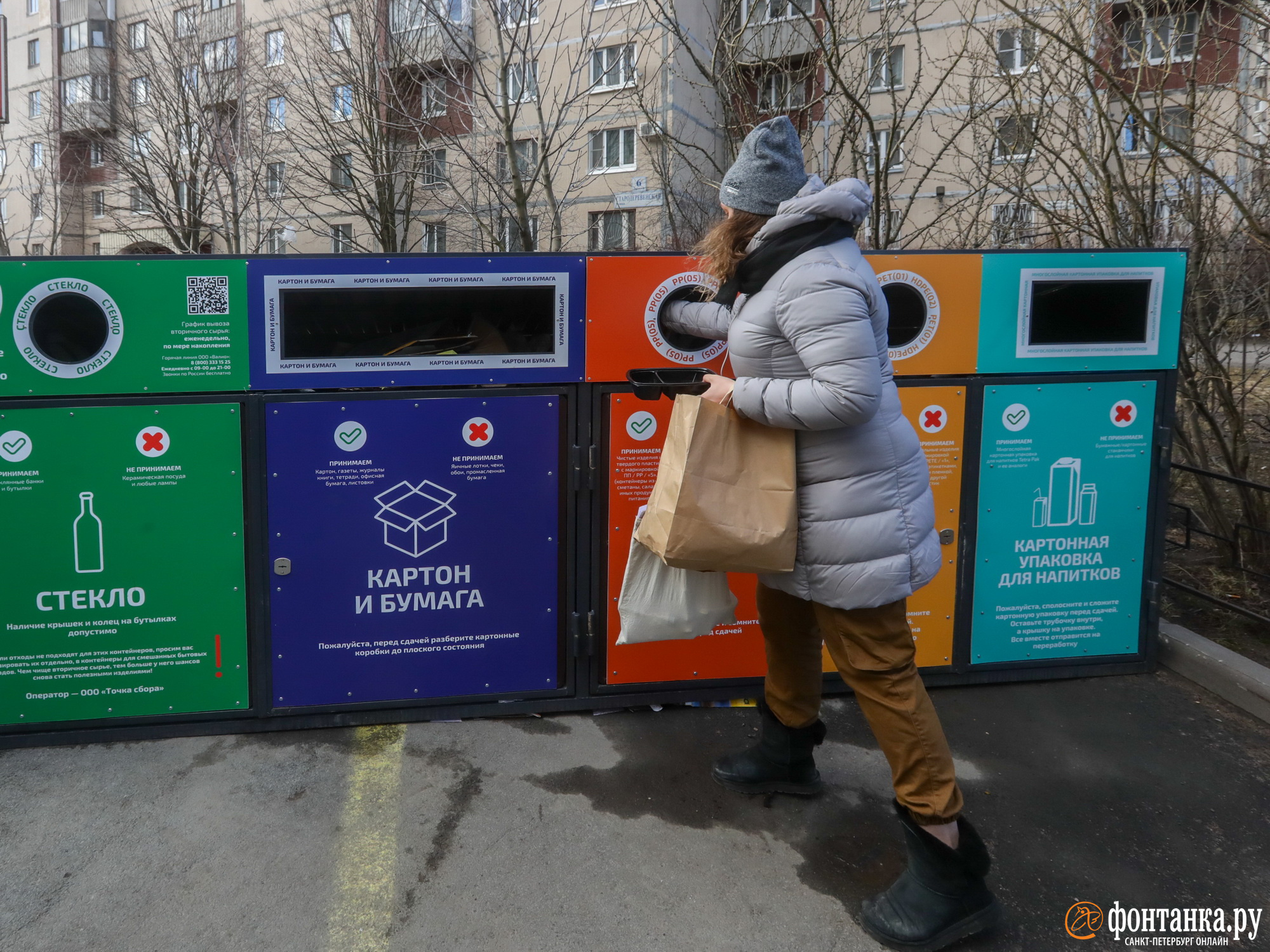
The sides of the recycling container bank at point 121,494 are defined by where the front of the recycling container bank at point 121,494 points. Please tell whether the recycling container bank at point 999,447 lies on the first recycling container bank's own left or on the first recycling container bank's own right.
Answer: on the first recycling container bank's own left

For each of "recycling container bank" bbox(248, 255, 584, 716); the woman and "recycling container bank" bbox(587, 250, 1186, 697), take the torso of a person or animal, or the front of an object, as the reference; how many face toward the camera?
2

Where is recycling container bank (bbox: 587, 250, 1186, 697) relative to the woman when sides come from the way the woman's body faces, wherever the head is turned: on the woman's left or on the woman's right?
on the woman's right

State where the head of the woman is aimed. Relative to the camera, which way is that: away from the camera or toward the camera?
away from the camera

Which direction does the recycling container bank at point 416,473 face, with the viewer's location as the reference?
facing the viewer

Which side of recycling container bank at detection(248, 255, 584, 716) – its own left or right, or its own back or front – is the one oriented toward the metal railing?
left

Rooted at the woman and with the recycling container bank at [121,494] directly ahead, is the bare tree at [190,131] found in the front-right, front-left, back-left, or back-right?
front-right

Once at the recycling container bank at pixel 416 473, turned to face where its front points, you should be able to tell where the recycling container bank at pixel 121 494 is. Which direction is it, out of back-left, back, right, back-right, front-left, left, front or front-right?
right

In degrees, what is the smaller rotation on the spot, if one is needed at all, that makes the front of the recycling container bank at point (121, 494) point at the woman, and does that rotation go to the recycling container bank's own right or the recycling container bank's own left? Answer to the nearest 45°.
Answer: approximately 45° to the recycling container bank's own left
